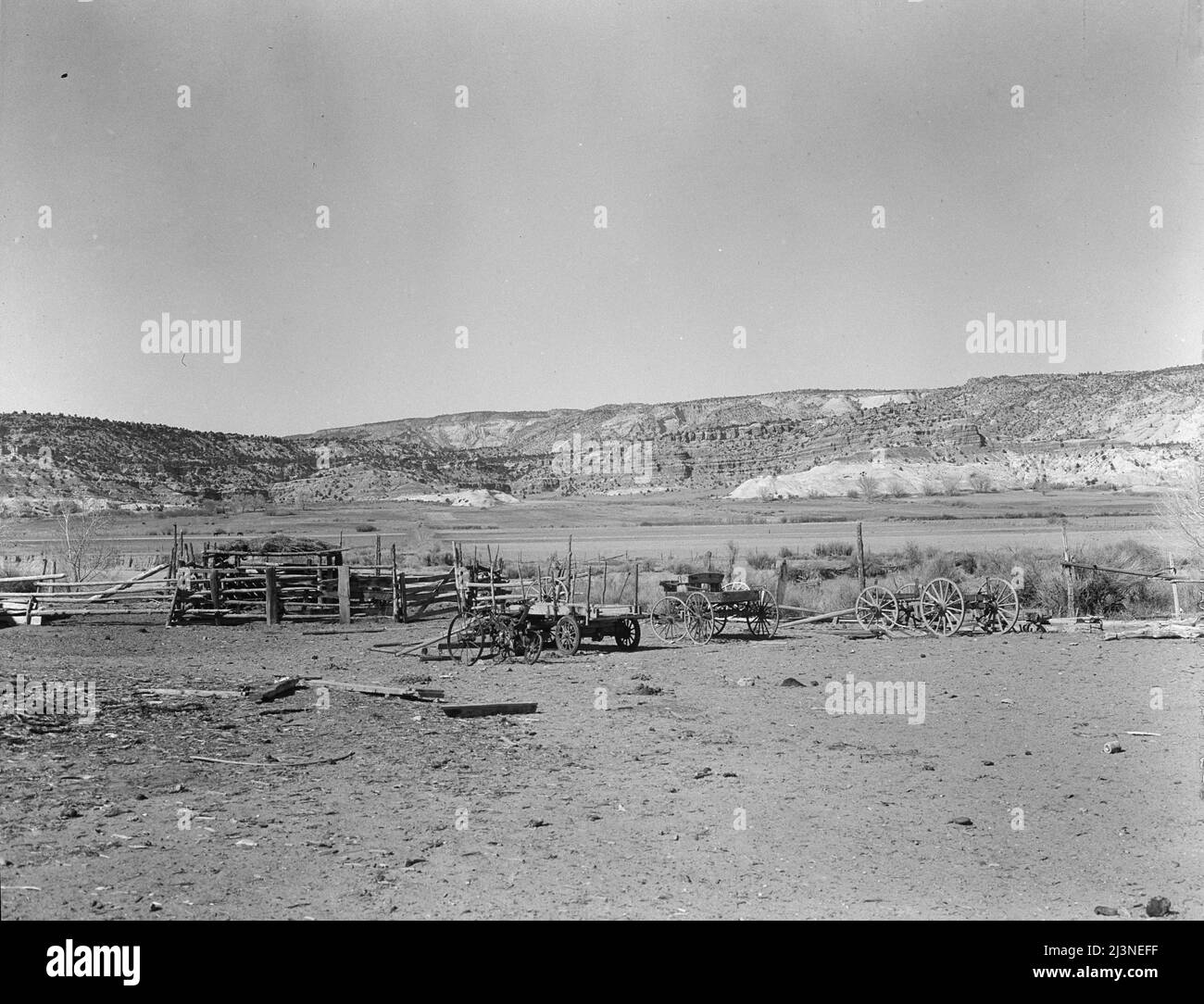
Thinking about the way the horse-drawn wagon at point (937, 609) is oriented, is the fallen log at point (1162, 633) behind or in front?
behind

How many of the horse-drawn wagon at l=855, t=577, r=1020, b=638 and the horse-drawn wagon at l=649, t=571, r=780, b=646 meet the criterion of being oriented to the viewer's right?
0

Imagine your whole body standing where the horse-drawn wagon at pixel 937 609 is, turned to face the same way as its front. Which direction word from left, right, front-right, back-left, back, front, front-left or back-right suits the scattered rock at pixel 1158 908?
back-left

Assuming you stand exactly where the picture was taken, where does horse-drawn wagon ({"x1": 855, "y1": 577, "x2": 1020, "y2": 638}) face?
facing away from the viewer and to the left of the viewer

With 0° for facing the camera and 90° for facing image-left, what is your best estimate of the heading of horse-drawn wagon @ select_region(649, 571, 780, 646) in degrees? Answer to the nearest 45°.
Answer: approximately 45°

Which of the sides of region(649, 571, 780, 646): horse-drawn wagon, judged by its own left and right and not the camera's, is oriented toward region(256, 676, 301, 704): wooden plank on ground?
front

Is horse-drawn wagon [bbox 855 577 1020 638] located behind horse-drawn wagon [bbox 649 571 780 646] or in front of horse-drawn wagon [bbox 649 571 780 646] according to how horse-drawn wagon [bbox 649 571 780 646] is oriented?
behind

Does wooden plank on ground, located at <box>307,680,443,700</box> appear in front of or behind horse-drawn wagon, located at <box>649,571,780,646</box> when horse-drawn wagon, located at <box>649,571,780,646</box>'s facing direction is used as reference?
in front

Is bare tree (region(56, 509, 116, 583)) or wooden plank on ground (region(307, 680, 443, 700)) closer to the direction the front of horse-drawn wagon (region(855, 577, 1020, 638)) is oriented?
the bare tree

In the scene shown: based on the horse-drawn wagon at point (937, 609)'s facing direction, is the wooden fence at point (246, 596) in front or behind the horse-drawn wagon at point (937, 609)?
in front

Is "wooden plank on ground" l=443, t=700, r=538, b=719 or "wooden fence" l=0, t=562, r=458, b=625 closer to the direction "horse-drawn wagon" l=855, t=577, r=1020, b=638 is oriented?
the wooden fence

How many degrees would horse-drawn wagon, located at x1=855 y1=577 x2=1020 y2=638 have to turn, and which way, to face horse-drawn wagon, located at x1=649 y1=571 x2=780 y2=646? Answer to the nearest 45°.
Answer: approximately 45° to its left

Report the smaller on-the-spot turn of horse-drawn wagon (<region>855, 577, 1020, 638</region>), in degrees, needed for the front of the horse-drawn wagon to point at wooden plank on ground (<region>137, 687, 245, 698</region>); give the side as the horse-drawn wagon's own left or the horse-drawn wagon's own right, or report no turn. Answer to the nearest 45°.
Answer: approximately 90° to the horse-drawn wagon's own left
